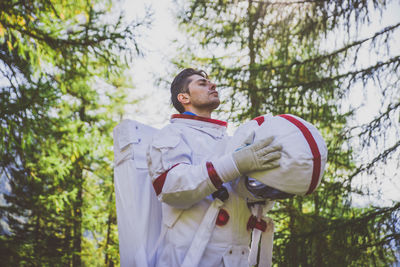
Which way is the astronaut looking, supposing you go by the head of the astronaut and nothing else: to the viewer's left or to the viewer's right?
to the viewer's right

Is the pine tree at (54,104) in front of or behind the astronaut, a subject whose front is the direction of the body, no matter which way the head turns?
behind

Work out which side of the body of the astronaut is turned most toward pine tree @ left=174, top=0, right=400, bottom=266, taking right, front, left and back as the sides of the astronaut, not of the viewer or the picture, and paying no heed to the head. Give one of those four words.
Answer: left

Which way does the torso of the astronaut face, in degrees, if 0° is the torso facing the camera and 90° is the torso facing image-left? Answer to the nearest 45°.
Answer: approximately 315°
